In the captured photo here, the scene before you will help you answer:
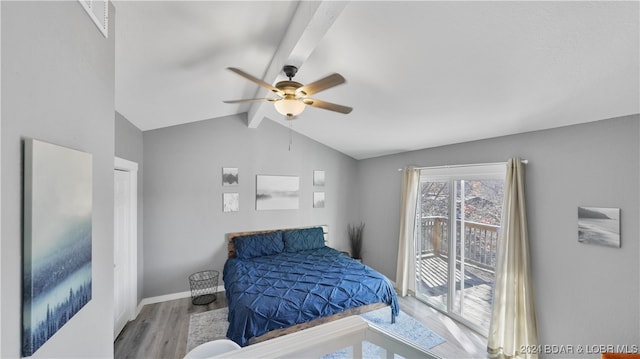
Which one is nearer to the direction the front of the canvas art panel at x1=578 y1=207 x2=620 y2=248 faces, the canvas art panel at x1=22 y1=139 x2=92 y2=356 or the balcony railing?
the canvas art panel

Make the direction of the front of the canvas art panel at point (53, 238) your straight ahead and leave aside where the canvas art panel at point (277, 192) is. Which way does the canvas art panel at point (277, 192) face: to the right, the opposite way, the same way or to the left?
to the right

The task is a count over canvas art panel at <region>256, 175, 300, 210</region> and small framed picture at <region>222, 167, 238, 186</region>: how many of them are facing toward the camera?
2

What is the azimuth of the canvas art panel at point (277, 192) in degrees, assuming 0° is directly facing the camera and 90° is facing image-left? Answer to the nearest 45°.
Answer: approximately 0°

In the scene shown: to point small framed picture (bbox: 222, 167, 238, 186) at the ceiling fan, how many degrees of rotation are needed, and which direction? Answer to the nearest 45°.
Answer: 0° — it already faces it

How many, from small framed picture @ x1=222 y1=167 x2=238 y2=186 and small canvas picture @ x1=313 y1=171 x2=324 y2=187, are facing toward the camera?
2

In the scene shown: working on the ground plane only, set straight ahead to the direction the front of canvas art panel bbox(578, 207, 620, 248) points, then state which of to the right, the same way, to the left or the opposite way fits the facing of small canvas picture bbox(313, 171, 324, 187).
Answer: to the left

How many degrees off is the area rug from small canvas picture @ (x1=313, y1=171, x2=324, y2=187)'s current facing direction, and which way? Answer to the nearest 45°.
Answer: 0° — it already faces it

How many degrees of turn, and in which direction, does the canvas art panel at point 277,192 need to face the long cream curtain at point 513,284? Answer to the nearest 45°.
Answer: approximately 45° to its left

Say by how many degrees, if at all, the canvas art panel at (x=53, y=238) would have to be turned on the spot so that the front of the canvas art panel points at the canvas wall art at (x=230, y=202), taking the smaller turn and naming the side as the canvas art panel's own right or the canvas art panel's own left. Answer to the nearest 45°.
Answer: approximately 90° to the canvas art panel's own left

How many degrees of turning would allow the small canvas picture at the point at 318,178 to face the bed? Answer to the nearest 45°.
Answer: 0° — it already faces it

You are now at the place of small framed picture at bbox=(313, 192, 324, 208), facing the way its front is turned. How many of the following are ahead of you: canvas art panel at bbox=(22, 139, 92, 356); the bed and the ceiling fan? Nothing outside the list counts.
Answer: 3

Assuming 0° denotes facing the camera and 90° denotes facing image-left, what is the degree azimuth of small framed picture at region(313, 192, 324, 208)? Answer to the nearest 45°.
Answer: approximately 0°
